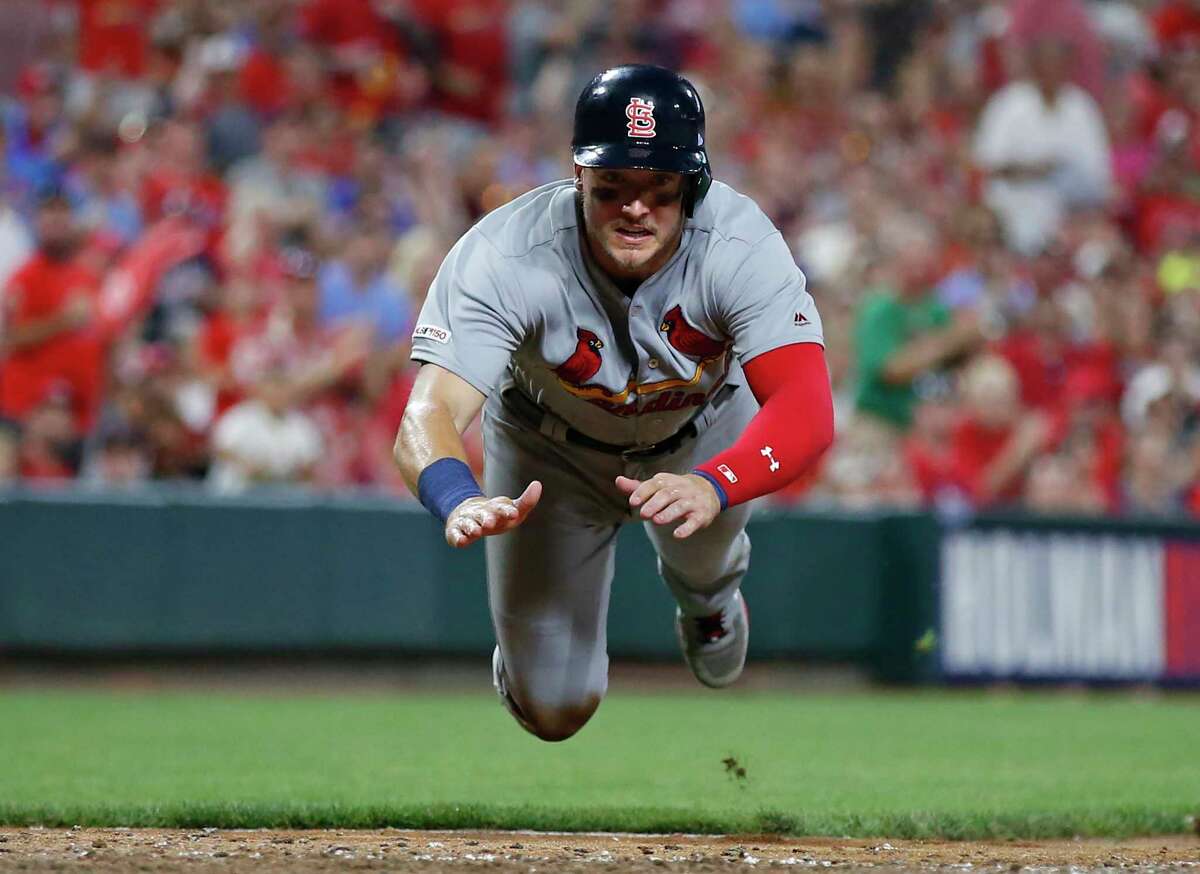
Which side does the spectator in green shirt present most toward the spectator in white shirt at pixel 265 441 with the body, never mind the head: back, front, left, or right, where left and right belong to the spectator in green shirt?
right

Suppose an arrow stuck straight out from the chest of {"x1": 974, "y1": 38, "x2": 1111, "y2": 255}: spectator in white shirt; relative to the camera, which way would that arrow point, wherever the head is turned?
toward the camera

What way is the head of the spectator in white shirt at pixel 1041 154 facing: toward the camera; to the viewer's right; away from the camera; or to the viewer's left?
toward the camera

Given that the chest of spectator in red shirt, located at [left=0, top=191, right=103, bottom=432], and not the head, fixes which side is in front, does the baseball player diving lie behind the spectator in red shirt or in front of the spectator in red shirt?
in front

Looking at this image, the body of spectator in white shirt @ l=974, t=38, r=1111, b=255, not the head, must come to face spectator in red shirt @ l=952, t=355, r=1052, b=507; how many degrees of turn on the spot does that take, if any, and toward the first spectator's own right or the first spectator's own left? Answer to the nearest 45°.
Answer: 0° — they already face them

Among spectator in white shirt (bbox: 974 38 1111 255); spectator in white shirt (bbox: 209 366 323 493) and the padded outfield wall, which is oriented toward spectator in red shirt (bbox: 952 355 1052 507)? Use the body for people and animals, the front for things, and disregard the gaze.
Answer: spectator in white shirt (bbox: 974 38 1111 255)

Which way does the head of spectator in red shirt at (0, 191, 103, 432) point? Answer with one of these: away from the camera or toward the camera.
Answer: toward the camera

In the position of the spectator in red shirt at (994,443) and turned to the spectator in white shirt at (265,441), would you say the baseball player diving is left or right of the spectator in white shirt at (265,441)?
left

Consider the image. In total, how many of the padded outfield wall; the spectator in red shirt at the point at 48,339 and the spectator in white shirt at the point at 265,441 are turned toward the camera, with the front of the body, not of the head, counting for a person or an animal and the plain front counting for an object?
3

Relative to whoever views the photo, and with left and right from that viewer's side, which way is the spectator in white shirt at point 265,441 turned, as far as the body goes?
facing the viewer

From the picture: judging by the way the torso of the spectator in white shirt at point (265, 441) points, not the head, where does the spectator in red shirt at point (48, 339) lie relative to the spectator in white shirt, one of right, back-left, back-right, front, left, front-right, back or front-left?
right

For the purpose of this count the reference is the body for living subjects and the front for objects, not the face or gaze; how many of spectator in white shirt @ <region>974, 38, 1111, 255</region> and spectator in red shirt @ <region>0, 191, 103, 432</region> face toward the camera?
2

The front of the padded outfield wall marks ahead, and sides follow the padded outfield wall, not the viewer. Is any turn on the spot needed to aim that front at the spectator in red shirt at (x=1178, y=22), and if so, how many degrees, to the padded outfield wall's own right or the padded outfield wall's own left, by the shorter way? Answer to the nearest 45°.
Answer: approximately 135° to the padded outfield wall's own left
